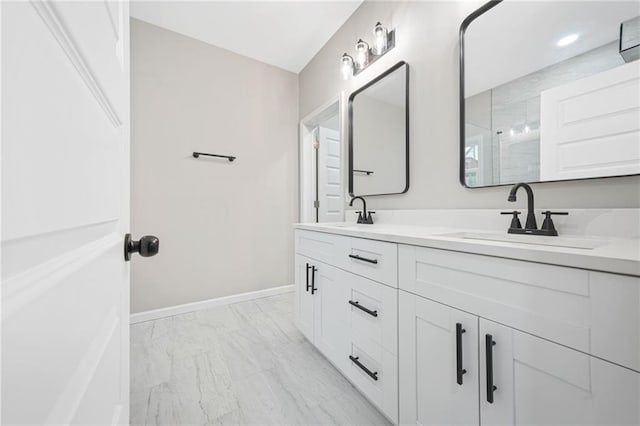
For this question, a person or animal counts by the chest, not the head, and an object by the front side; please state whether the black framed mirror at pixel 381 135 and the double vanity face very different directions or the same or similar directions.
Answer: same or similar directions

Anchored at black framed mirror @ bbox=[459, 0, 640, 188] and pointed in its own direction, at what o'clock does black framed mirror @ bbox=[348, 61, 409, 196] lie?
black framed mirror @ bbox=[348, 61, 409, 196] is roughly at 2 o'clock from black framed mirror @ bbox=[459, 0, 640, 188].

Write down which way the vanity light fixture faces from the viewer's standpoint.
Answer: facing the viewer and to the left of the viewer

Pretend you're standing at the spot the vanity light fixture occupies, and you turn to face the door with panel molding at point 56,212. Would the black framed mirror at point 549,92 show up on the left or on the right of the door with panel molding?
left

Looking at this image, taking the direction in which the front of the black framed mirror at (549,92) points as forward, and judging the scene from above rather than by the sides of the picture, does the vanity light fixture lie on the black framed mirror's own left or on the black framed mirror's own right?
on the black framed mirror's own right

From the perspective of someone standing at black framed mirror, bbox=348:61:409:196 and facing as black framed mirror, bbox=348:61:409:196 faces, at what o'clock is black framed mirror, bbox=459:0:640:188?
black framed mirror, bbox=459:0:640:188 is roughly at 9 o'clock from black framed mirror, bbox=348:61:409:196.

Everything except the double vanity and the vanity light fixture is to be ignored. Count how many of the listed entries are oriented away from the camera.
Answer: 0

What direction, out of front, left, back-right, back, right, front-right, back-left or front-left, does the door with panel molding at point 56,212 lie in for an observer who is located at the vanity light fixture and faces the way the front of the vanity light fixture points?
front-left

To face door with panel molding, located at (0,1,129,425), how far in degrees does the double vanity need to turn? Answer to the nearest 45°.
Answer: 0° — it already faces it
